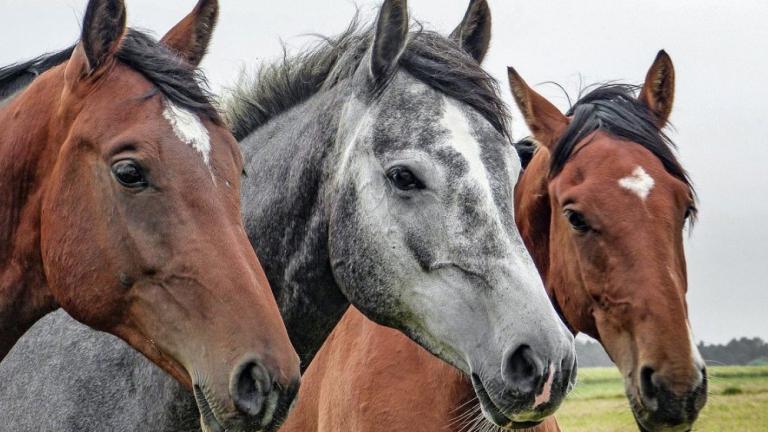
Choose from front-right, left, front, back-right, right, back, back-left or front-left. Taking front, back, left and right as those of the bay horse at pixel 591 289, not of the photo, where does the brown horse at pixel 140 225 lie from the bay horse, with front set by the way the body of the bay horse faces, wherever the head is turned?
right

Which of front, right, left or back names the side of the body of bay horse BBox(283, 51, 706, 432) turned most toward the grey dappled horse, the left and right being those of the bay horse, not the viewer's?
right

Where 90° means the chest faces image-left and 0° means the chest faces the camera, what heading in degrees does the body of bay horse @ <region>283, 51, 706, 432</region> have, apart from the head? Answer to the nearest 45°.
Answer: approximately 315°
